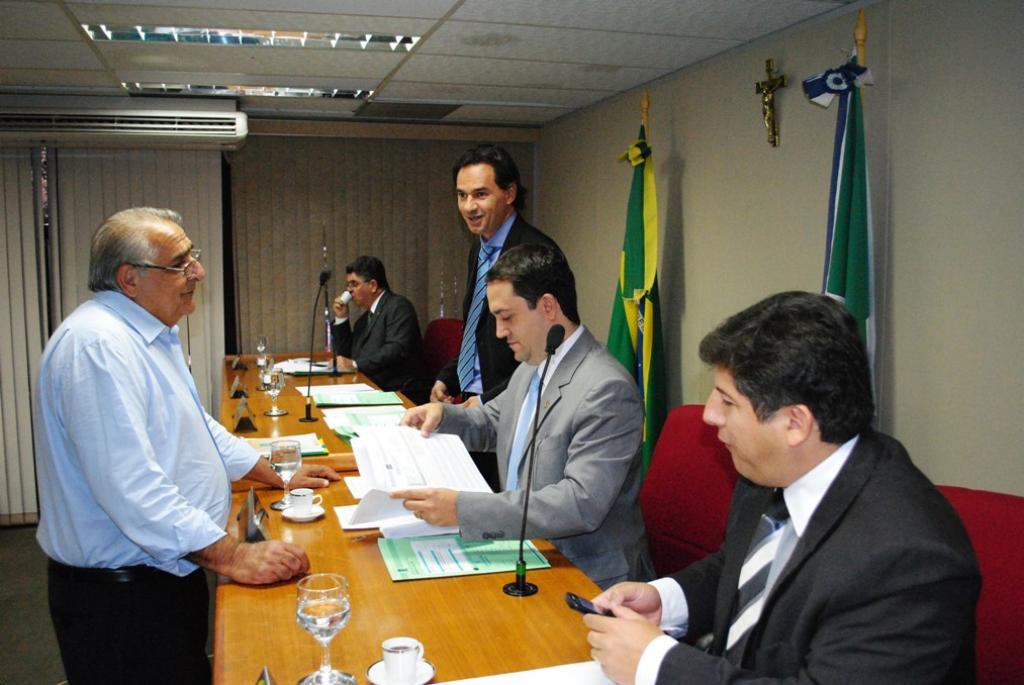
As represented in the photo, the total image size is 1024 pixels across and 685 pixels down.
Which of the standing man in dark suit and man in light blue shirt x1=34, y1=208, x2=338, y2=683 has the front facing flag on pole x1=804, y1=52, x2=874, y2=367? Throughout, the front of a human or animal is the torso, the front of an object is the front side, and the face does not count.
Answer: the man in light blue shirt

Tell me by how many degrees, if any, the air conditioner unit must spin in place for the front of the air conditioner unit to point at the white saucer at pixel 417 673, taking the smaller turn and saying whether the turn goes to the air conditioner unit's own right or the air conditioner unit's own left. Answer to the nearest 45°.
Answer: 0° — it already faces it

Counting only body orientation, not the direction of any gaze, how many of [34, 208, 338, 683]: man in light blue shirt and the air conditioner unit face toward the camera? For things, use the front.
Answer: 1

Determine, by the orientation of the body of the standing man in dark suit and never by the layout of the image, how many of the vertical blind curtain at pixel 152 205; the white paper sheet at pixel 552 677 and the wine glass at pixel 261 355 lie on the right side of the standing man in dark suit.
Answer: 2

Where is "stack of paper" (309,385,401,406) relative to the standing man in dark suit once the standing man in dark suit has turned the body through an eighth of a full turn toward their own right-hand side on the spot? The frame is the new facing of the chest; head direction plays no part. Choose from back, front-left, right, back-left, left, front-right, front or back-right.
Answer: front-right

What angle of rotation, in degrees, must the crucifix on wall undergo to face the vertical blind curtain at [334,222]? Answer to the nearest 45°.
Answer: approximately 90° to its right

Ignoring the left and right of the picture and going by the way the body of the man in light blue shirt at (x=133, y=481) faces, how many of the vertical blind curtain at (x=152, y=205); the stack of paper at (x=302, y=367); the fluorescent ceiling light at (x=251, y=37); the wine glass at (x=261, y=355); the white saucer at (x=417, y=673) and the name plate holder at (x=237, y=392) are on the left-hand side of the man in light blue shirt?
5

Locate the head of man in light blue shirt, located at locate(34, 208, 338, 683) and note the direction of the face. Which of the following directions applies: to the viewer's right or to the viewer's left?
to the viewer's right

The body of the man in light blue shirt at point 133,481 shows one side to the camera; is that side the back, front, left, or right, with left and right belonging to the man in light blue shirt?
right

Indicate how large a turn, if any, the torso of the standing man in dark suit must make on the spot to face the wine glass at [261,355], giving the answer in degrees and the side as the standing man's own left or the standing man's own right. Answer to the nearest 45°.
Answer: approximately 90° to the standing man's own right

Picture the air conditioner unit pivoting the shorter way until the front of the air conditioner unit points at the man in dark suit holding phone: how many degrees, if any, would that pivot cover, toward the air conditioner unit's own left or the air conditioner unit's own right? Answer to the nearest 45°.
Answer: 0° — it already faces them

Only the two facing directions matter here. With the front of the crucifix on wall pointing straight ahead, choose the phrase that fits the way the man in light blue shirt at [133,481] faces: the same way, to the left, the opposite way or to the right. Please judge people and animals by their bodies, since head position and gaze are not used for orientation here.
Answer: the opposite way

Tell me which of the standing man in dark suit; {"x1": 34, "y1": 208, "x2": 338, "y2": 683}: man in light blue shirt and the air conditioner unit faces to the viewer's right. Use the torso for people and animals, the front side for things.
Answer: the man in light blue shirt

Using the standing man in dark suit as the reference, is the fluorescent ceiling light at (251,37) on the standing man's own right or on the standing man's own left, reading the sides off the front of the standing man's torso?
on the standing man's own right
